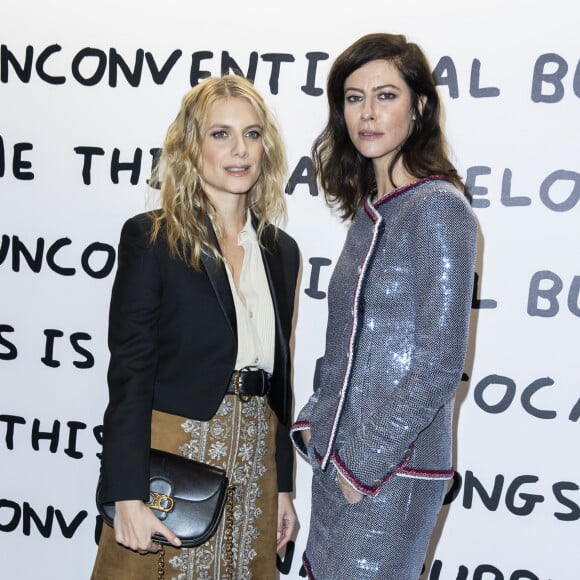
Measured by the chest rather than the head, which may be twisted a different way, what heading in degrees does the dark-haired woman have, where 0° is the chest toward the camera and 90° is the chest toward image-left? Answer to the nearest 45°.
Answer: approximately 45°

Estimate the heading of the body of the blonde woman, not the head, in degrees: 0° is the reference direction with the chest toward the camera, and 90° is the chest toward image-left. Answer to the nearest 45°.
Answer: approximately 315°
